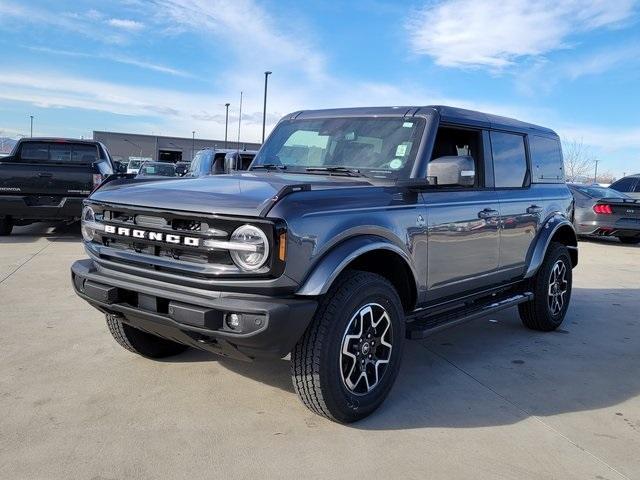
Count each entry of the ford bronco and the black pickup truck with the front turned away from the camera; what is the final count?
1

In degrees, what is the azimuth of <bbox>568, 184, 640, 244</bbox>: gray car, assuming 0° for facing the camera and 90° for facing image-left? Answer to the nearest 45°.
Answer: approximately 135°

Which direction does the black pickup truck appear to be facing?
away from the camera

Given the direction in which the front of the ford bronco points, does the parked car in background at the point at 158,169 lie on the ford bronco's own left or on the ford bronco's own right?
on the ford bronco's own right

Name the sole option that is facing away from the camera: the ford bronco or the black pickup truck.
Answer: the black pickup truck

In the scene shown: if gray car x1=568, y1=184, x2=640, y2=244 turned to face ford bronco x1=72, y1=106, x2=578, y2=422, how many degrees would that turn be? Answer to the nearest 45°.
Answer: approximately 135° to its left

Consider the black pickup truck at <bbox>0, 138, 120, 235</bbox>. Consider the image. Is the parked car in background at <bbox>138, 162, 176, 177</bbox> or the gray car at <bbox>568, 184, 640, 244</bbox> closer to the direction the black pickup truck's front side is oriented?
the parked car in background

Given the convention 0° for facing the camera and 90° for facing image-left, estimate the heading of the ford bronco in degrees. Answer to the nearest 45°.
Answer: approximately 45°

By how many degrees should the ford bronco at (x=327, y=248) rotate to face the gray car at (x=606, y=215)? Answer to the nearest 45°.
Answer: approximately 180°

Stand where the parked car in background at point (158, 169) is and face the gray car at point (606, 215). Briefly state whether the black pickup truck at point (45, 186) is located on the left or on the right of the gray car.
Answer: right

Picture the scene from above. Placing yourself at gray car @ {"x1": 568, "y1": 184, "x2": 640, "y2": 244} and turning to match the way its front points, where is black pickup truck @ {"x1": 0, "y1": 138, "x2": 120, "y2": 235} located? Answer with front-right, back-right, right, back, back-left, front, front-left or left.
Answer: left

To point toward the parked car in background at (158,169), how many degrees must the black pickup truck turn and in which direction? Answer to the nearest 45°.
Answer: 0° — it already faces it

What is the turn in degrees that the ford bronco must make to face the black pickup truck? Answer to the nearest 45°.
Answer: approximately 90° to its right
